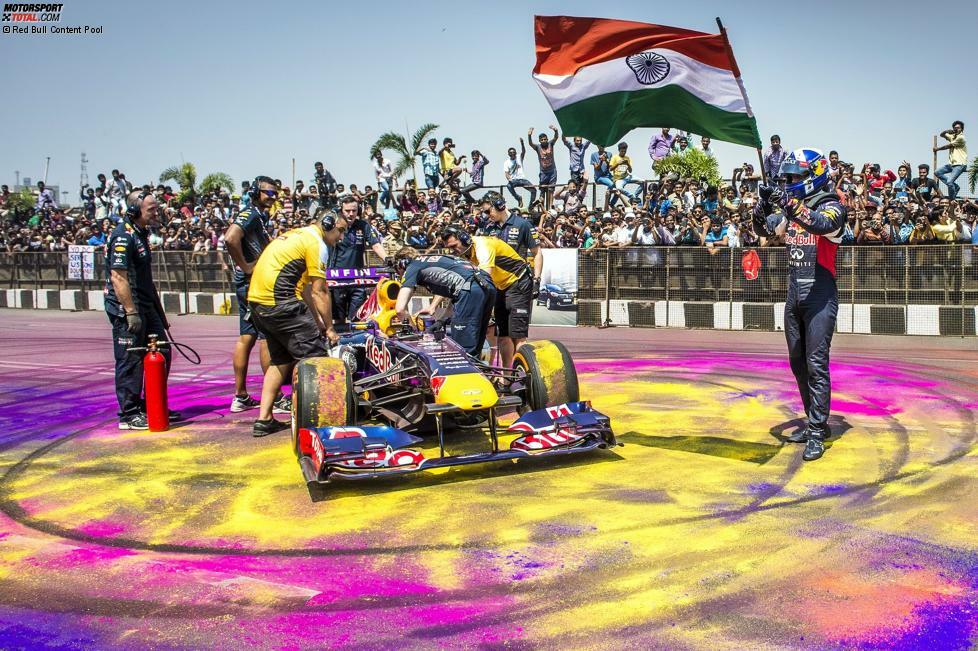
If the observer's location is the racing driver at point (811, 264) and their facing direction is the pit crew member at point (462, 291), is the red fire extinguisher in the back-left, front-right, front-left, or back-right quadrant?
front-left

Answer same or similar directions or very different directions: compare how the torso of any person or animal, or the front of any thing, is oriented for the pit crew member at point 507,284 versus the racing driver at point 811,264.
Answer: same or similar directions

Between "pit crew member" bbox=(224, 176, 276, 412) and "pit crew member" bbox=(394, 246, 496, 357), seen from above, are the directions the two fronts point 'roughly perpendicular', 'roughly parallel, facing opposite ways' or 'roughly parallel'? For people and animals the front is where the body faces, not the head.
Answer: roughly parallel, facing opposite ways

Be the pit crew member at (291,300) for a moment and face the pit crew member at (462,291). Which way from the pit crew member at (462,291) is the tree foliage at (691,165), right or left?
left

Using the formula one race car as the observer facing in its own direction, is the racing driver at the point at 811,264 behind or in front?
in front

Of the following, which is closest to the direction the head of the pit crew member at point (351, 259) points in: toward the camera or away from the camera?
toward the camera

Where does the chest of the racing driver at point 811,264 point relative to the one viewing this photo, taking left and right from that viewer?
facing the viewer and to the left of the viewer

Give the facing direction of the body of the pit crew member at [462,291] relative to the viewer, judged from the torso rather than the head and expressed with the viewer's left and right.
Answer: facing to the left of the viewer

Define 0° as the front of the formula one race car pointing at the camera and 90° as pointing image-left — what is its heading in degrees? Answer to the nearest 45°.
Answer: approximately 315°

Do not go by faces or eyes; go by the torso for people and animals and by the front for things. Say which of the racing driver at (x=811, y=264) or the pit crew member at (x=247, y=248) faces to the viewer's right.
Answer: the pit crew member

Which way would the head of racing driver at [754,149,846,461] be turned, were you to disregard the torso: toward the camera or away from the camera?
toward the camera

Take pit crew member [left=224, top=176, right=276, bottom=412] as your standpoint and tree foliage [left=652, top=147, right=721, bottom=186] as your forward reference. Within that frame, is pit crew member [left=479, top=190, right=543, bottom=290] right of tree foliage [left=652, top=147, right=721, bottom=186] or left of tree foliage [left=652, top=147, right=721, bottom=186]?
right
